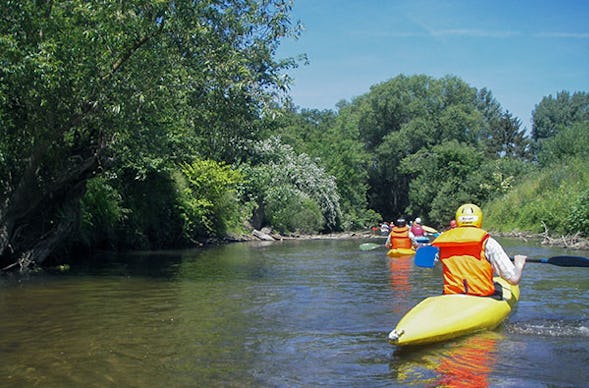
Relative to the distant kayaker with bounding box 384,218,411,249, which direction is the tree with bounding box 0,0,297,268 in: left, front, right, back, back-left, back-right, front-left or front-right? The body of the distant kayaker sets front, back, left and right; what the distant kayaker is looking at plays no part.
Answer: back-left

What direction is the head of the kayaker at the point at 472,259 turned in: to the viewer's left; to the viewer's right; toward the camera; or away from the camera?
away from the camera

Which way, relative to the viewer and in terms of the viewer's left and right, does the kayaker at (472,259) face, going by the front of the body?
facing away from the viewer

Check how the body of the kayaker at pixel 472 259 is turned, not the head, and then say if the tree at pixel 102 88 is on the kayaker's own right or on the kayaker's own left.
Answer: on the kayaker's own left

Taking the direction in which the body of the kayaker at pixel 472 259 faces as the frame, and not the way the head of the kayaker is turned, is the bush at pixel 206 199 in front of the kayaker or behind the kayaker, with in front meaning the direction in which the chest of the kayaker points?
in front

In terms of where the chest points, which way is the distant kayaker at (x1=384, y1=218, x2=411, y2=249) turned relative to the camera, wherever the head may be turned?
away from the camera

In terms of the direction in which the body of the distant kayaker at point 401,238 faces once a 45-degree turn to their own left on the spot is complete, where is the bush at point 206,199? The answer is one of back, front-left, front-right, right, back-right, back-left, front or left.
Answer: front

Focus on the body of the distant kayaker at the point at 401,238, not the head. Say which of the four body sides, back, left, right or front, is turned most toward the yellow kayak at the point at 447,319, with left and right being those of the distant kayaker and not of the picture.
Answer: back

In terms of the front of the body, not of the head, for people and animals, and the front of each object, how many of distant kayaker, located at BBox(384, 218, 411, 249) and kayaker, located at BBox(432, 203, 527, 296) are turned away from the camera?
2

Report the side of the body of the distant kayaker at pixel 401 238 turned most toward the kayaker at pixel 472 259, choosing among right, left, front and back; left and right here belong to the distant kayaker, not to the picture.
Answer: back
